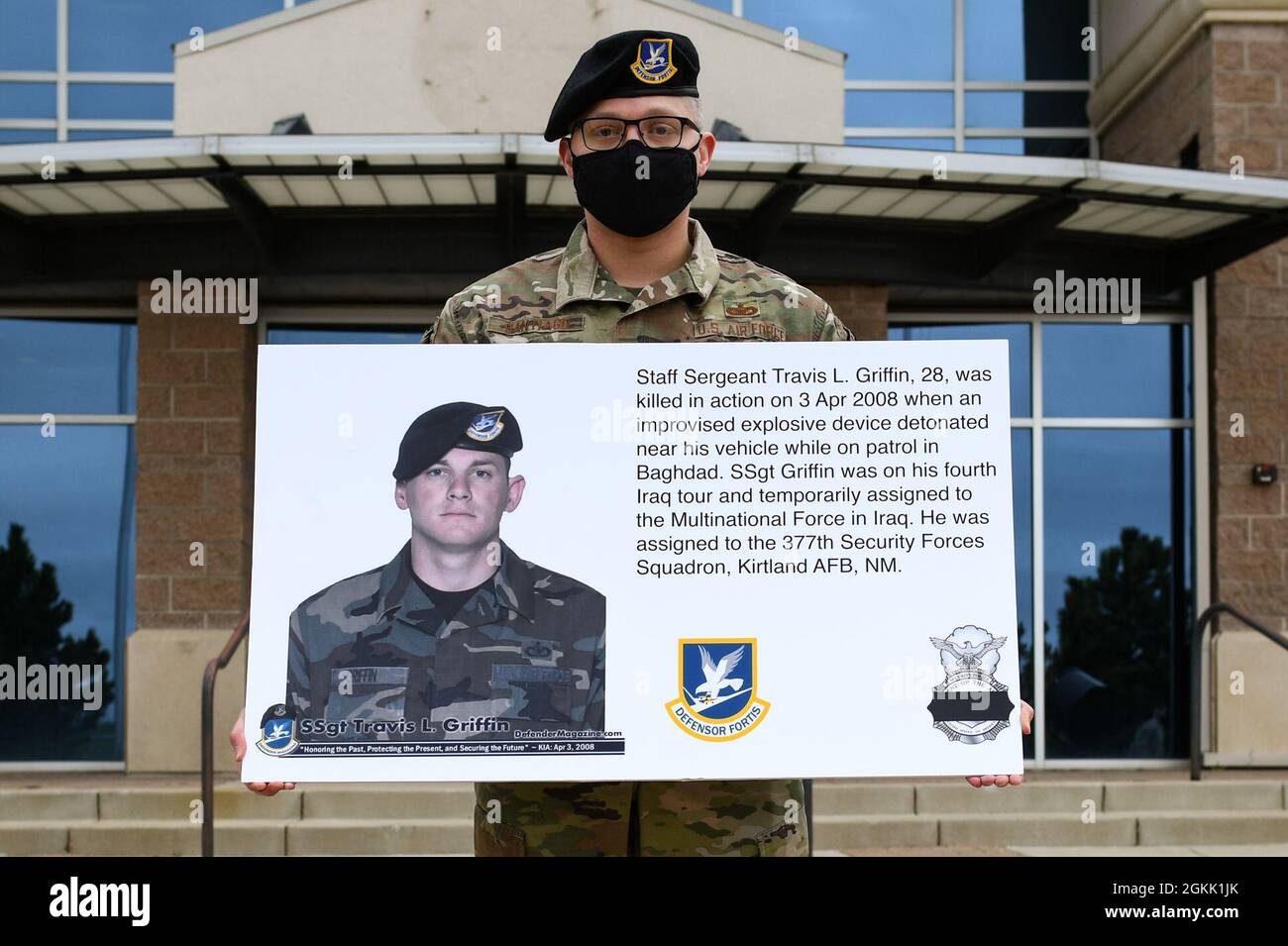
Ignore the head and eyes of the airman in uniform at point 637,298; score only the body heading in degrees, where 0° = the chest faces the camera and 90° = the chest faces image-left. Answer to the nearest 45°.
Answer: approximately 0°
